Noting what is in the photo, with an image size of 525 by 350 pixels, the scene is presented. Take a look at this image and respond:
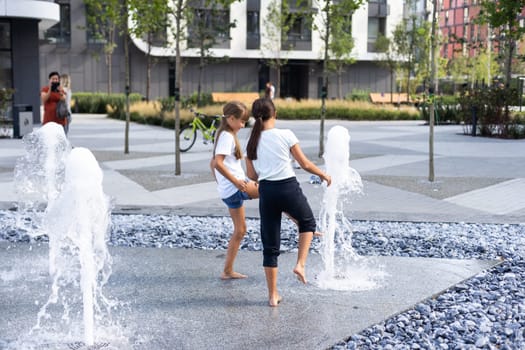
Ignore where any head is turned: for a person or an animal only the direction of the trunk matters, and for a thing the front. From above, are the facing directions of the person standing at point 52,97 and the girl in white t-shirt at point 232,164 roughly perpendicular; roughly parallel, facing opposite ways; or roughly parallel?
roughly perpendicular

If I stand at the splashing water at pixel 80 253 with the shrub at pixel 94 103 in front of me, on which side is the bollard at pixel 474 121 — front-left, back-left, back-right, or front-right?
front-right

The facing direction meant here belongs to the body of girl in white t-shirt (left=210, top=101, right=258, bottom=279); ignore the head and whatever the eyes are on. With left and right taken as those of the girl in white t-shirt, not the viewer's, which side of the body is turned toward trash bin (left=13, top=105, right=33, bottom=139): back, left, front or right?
left

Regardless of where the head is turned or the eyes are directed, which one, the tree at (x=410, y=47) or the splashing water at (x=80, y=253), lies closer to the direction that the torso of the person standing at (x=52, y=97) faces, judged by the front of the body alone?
the splashing water

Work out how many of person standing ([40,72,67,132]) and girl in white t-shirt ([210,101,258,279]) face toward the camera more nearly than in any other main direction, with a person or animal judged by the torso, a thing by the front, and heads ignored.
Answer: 1

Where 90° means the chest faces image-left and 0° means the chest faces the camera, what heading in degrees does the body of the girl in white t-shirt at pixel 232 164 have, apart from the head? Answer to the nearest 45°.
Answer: approximately 270°

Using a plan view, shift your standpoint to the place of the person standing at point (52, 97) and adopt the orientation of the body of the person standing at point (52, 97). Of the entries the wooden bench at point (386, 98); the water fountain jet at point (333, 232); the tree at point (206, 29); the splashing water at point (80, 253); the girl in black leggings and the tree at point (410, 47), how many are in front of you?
3

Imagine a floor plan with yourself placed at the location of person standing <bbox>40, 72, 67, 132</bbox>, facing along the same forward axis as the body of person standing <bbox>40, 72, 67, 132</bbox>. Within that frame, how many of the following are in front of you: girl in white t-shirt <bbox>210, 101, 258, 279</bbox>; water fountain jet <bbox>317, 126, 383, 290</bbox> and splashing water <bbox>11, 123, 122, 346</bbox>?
3

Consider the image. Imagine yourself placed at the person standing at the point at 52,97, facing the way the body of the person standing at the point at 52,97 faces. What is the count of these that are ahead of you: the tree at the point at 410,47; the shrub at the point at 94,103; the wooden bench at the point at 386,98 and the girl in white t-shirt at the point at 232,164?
1

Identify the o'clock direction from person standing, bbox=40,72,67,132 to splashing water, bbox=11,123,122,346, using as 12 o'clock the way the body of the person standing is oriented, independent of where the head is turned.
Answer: The splashing water is roughly at 12 o'clock from the person standing.

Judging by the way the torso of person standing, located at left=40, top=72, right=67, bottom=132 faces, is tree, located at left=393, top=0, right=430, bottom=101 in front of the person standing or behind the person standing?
behind

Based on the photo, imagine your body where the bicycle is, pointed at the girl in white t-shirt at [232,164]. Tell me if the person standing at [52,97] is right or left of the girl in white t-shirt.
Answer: right

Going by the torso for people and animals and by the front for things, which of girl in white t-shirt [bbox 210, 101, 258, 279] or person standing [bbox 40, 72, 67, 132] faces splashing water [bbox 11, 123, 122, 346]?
the person standing

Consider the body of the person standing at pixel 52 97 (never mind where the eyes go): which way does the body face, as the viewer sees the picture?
toward the camera

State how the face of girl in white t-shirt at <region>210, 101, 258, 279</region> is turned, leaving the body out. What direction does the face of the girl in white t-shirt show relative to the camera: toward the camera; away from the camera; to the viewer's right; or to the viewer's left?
to the viewer's right
